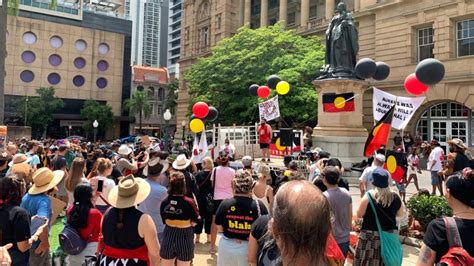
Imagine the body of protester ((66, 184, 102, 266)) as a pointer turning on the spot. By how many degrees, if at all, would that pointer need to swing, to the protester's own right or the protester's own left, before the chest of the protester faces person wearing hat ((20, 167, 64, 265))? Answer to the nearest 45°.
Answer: approximately 90° to the protester's own left

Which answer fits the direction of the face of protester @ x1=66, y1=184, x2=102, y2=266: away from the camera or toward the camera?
away from the camera

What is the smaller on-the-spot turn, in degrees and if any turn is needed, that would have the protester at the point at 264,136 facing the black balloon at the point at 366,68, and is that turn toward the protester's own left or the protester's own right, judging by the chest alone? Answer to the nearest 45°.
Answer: approximately 90° to the protester's own left

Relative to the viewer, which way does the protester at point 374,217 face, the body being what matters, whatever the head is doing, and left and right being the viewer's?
facing away from the viewer

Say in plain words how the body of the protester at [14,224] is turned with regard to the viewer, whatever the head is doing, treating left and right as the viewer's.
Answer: facing away from the viewer and to the right of the viewer

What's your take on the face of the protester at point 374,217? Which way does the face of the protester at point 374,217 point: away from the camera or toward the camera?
away from the camera

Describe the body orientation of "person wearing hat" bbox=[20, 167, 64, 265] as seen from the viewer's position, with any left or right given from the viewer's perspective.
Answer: facing away from the viewer and to the right of the viewer

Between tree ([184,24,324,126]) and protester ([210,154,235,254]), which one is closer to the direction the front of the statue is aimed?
the protester

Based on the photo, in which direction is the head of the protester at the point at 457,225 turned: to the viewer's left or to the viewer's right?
to the viewer's left

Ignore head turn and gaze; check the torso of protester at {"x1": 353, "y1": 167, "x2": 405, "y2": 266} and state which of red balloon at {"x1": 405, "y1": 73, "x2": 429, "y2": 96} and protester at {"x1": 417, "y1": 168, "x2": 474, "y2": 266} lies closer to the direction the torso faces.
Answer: the red balloon
